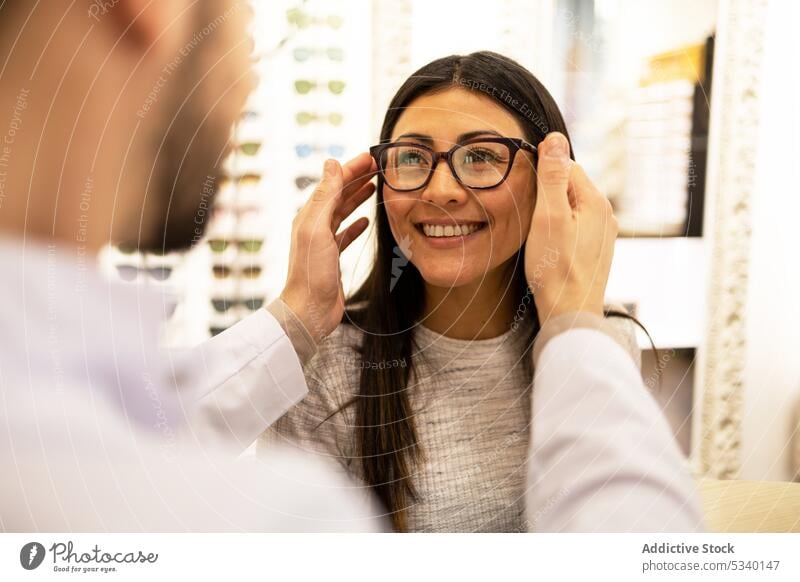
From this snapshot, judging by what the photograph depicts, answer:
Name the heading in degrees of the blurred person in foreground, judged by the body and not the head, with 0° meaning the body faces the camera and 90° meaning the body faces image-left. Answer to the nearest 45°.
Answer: approximately 225°

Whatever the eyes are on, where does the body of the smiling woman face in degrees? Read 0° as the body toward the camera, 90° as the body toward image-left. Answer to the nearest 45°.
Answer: approximately 0°

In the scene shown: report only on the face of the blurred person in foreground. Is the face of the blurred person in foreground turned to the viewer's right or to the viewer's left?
to the viewer's right
